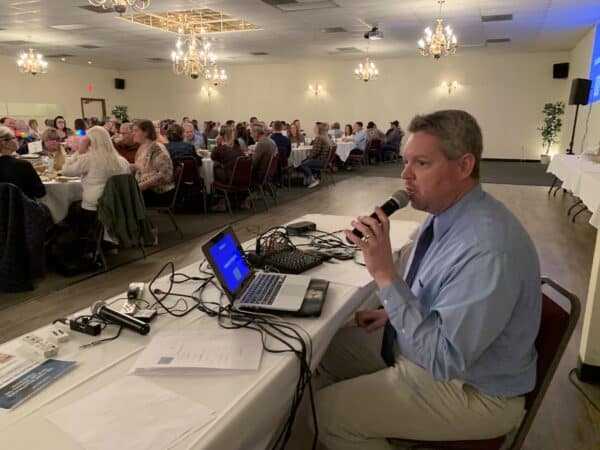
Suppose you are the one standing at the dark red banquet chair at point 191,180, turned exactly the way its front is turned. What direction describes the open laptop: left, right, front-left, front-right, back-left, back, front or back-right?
back-right

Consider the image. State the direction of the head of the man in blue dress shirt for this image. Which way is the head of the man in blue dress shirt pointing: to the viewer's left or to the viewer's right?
to the viewer's left

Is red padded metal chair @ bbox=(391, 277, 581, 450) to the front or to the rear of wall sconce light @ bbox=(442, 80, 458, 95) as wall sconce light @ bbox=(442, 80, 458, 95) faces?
to the front

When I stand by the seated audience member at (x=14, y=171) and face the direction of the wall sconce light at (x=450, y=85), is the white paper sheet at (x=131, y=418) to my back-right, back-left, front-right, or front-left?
back-right

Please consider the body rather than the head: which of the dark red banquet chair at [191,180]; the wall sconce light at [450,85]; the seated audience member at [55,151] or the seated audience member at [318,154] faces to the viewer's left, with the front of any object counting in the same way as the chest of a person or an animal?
the seated audience member at [318,154]

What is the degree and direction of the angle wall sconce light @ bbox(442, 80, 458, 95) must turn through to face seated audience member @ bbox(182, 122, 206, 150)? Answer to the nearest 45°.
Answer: approximately 45° to its right

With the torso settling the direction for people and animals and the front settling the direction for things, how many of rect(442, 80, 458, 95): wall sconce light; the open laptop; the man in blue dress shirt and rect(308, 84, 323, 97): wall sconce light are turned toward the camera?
2

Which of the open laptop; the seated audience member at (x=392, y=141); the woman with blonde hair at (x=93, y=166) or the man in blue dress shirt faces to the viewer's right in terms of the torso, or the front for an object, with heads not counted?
the open laptop

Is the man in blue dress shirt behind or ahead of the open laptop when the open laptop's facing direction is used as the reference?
ahead

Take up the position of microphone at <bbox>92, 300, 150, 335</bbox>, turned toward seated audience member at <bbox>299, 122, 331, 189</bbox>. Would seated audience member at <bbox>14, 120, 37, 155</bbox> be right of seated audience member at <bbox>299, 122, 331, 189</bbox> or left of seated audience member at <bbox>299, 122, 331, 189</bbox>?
left
